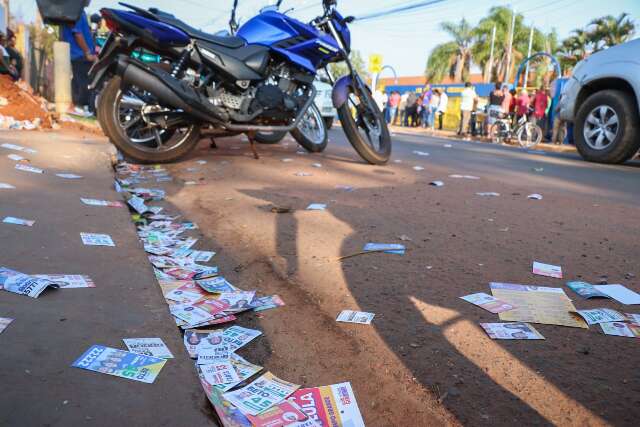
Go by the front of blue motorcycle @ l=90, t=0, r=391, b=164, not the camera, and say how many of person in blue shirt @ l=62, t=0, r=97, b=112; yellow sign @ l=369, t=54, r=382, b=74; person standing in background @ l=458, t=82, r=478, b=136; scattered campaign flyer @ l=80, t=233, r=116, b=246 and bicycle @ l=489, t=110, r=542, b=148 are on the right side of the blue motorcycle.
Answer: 1

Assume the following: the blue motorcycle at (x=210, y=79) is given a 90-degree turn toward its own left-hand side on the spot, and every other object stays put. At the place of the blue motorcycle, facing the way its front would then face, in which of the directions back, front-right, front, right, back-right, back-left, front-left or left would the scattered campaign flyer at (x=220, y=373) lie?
back

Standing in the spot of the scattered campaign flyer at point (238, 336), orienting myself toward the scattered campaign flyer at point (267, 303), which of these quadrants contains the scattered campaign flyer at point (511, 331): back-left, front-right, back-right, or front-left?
front-right

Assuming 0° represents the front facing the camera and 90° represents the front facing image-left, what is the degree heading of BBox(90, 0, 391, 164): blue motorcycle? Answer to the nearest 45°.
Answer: approximately 270°

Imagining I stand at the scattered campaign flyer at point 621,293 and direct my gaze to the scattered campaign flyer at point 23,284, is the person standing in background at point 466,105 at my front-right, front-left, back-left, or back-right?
back-right

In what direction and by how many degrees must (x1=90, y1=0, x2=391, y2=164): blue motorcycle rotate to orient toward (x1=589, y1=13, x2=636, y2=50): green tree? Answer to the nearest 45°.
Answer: approximately 45° to its left

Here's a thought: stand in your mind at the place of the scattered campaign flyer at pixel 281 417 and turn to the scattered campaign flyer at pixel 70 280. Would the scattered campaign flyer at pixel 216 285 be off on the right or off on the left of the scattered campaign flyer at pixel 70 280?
right

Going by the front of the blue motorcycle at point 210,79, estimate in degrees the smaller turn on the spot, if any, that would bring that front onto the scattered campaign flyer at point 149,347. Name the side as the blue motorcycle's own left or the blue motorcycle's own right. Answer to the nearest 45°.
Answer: approximately 90° to the blue motorcycle's own right

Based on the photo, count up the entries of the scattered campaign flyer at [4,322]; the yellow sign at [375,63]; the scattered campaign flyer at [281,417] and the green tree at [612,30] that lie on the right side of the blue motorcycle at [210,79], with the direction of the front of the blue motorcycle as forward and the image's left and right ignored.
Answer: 2

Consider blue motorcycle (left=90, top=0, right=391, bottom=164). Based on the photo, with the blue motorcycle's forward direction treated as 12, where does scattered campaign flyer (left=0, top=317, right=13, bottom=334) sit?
The scattered campaign flyer is roughly at 3 o'clock from the blue motorcycle.

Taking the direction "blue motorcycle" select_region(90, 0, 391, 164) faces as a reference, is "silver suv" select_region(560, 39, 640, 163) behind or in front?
in front

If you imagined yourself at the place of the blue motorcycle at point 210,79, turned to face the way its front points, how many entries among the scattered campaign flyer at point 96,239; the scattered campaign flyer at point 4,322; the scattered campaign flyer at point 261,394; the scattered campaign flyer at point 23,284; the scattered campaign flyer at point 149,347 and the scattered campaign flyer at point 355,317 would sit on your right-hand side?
6

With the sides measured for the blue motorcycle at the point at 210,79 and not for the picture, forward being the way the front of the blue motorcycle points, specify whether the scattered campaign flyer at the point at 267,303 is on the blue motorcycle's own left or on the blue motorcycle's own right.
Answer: on the blue motorcycle's own right

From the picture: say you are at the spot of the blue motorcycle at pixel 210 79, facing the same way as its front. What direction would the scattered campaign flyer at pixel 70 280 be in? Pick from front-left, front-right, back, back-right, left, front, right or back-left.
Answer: right

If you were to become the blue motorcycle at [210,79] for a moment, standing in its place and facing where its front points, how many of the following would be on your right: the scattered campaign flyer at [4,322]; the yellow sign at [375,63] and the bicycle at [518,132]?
1

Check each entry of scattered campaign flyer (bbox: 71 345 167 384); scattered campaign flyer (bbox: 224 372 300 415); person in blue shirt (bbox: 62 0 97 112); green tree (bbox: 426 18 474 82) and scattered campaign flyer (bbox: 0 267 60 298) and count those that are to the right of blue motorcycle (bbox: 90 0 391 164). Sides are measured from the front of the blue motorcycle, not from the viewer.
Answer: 3

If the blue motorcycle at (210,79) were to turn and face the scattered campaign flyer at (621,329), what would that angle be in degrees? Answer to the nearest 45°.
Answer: approximately 45° to its right

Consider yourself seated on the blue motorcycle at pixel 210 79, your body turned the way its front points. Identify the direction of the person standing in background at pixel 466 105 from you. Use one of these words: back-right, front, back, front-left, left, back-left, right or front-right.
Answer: front-left

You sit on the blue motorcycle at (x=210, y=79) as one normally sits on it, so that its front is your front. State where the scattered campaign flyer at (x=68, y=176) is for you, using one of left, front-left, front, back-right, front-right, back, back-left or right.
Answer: back-right

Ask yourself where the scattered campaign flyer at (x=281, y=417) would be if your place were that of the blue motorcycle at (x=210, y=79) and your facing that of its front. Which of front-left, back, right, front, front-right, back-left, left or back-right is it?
right

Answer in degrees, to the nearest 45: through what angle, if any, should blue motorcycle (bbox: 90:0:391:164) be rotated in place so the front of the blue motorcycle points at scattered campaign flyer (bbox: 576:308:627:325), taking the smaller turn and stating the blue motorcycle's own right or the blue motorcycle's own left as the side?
approximately 45° to the blue motorcycle's own right
